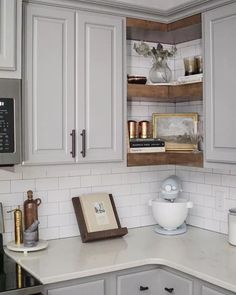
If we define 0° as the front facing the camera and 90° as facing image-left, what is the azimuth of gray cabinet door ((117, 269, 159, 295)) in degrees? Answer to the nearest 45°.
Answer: approximately 315°

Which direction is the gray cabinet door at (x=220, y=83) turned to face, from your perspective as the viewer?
facing the viewer and to the left of the viewer

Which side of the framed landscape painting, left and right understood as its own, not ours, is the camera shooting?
front

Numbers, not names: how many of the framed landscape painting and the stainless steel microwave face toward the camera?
2

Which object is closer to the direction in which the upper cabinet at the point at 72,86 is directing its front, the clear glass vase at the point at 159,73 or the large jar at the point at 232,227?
the large jar

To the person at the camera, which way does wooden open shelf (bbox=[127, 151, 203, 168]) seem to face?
facing the viewer

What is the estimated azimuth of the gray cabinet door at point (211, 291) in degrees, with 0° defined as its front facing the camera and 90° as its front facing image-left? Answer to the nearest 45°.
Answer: approximately 45°

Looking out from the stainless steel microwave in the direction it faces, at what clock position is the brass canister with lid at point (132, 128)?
The brass canister with lid is roughly at 8 o'clock from the stainless steel microwave.

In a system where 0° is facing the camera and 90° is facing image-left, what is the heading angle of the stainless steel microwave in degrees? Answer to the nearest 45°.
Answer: approximately 0°

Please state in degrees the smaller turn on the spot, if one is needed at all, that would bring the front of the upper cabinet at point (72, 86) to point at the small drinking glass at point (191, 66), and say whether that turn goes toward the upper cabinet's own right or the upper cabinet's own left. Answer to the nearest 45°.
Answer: approximately 45° to the upper cabinet's own left

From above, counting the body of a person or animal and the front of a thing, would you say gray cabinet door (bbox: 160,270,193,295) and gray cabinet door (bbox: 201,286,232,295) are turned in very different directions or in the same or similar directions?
same or similar directions

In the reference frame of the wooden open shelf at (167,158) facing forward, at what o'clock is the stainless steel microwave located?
The stainless steel microwave is roughly at 2 o'clock from the wooden open shelf.

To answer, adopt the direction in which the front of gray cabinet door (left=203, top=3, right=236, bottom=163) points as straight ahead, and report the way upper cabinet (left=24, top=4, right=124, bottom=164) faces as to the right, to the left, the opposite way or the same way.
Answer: to the left
